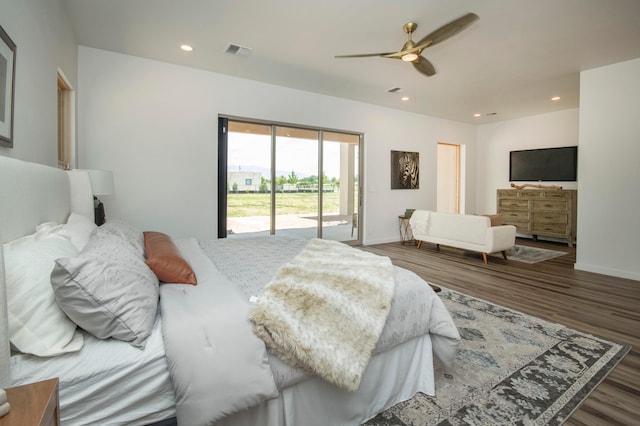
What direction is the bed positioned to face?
to the viewer's right

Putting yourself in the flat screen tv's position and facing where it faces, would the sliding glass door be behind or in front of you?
in front

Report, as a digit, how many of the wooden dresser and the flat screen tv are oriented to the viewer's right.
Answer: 0

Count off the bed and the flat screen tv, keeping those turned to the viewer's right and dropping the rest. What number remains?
1
